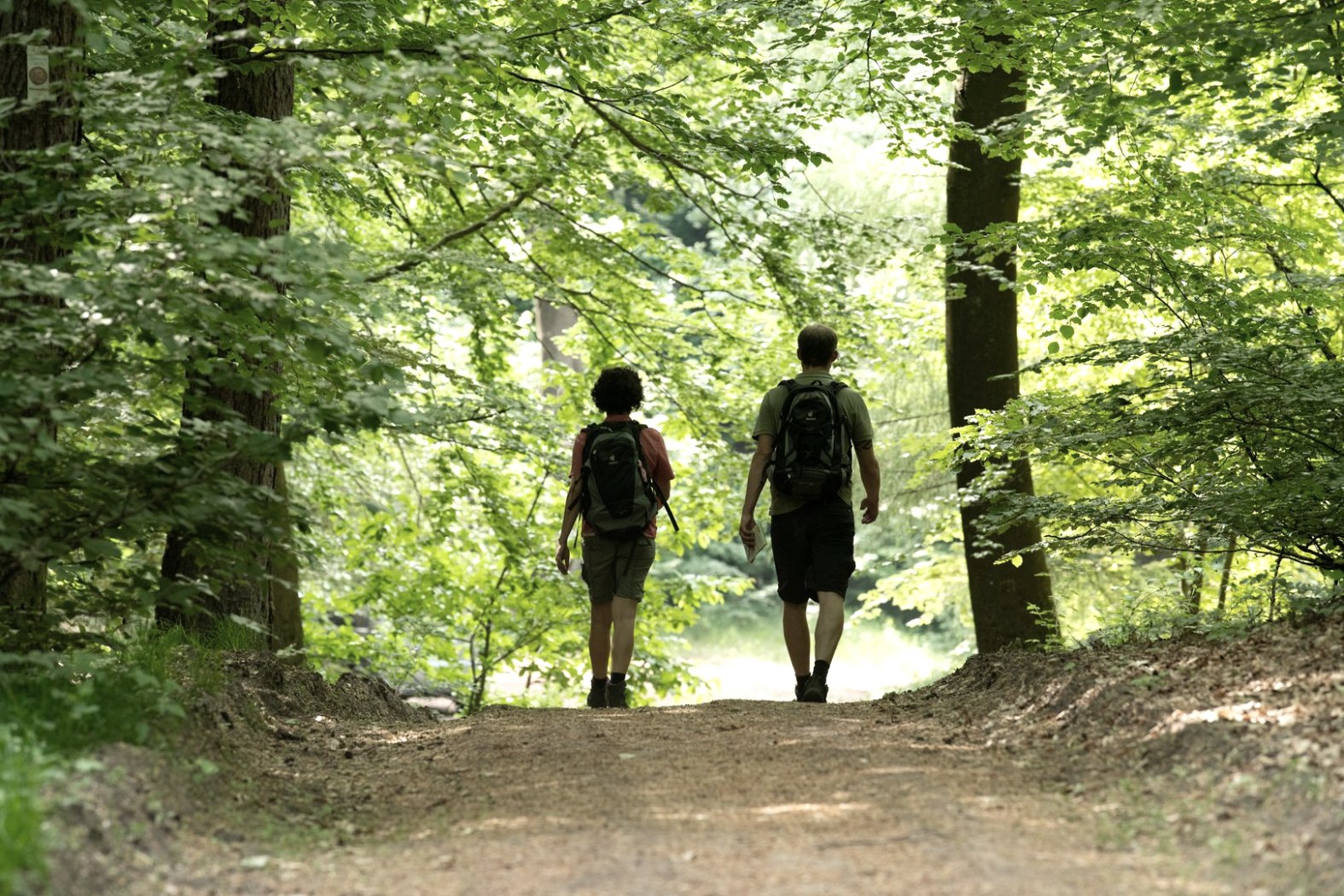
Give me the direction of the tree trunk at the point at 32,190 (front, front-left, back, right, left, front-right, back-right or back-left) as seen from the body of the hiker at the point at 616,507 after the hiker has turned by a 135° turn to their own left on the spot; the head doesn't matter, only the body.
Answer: front

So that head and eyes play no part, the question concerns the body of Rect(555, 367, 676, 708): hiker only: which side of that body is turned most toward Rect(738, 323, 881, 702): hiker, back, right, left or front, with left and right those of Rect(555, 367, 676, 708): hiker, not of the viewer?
right

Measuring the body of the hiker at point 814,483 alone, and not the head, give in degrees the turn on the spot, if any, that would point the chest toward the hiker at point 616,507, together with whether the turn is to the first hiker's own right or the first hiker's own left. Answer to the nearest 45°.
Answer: approximately 90° to the first hiker's own left

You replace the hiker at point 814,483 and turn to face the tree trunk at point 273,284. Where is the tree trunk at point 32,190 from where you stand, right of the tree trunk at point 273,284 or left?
left

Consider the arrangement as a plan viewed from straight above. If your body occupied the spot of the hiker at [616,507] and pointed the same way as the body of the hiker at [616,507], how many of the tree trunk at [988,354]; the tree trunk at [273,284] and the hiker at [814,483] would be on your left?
1

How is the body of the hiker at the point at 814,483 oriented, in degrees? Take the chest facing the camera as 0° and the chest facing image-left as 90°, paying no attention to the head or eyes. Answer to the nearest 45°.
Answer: approximately 180°

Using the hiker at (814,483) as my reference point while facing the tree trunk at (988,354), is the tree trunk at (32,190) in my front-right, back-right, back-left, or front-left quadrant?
back-left

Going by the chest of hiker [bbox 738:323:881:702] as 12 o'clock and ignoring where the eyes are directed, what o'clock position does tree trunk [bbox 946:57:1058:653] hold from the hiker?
The tree trunk is roughly at 1 o'clock from the hiker.

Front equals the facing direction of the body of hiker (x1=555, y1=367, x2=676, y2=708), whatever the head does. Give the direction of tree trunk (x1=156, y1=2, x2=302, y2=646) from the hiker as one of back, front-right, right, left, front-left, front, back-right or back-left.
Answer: left

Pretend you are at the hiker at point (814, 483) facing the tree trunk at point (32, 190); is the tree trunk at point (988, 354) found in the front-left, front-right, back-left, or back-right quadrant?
back-right

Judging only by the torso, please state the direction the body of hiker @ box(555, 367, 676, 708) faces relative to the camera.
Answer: away from the camera

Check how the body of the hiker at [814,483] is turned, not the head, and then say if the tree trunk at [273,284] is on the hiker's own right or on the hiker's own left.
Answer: on the hiker's own left

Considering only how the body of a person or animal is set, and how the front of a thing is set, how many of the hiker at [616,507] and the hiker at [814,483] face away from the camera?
2

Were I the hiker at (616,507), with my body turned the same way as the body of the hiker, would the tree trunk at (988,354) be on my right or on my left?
on my right
